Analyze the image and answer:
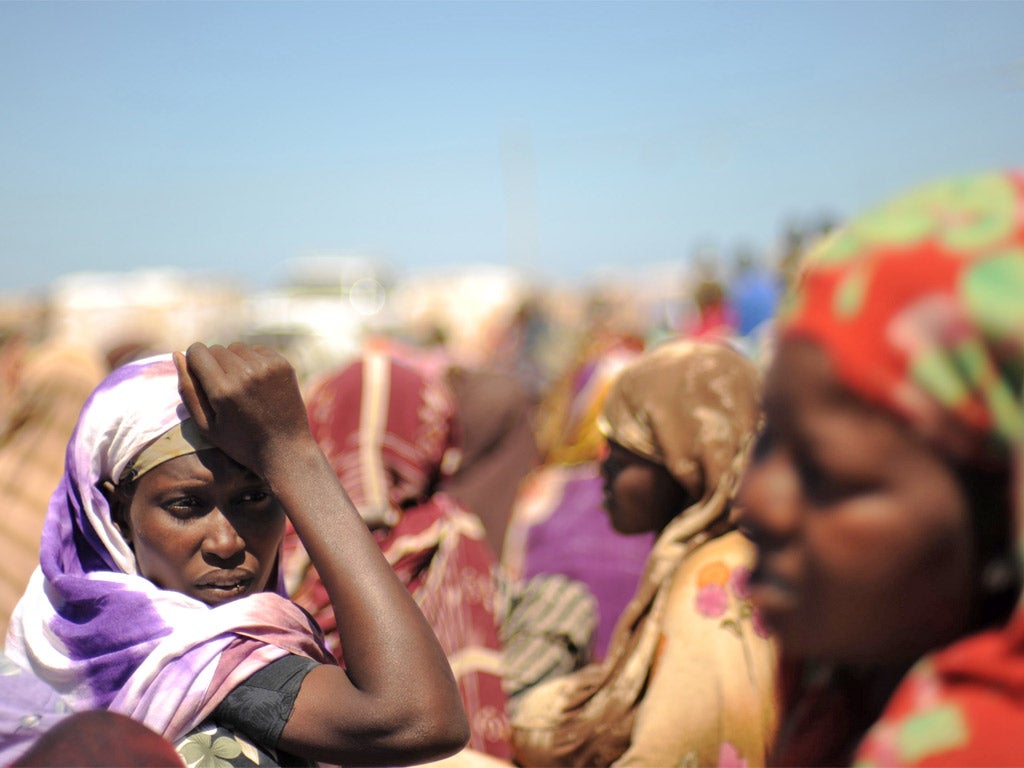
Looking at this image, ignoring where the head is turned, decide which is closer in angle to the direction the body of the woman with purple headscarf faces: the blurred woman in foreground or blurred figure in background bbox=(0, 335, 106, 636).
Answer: the blurred woman in foreground

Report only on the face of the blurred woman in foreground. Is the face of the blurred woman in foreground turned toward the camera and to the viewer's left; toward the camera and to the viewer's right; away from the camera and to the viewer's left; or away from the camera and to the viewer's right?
toward the camera and to the viewer's left

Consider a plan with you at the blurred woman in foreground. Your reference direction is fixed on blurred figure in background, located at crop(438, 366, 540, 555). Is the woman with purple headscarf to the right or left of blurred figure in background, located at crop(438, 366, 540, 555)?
left

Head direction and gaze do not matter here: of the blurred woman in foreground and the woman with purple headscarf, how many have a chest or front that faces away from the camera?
0

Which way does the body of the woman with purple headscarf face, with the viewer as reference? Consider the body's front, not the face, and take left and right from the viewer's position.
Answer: facing the viewer and to the right of the viewer

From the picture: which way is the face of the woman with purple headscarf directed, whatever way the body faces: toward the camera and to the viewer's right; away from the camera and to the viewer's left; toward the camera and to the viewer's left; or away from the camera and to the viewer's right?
toward the camera and to the viewer's right

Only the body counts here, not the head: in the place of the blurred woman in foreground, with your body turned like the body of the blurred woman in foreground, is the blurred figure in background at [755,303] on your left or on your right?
on your right

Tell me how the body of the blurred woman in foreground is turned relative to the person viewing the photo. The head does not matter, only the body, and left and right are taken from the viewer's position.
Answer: facing the viewer and to the left of the viewer
